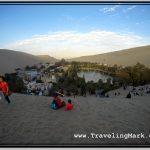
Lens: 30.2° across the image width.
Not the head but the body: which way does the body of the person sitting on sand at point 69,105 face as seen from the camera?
away from the camera

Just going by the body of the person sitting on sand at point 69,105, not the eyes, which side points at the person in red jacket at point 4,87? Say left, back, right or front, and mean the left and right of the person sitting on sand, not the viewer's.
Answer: left
